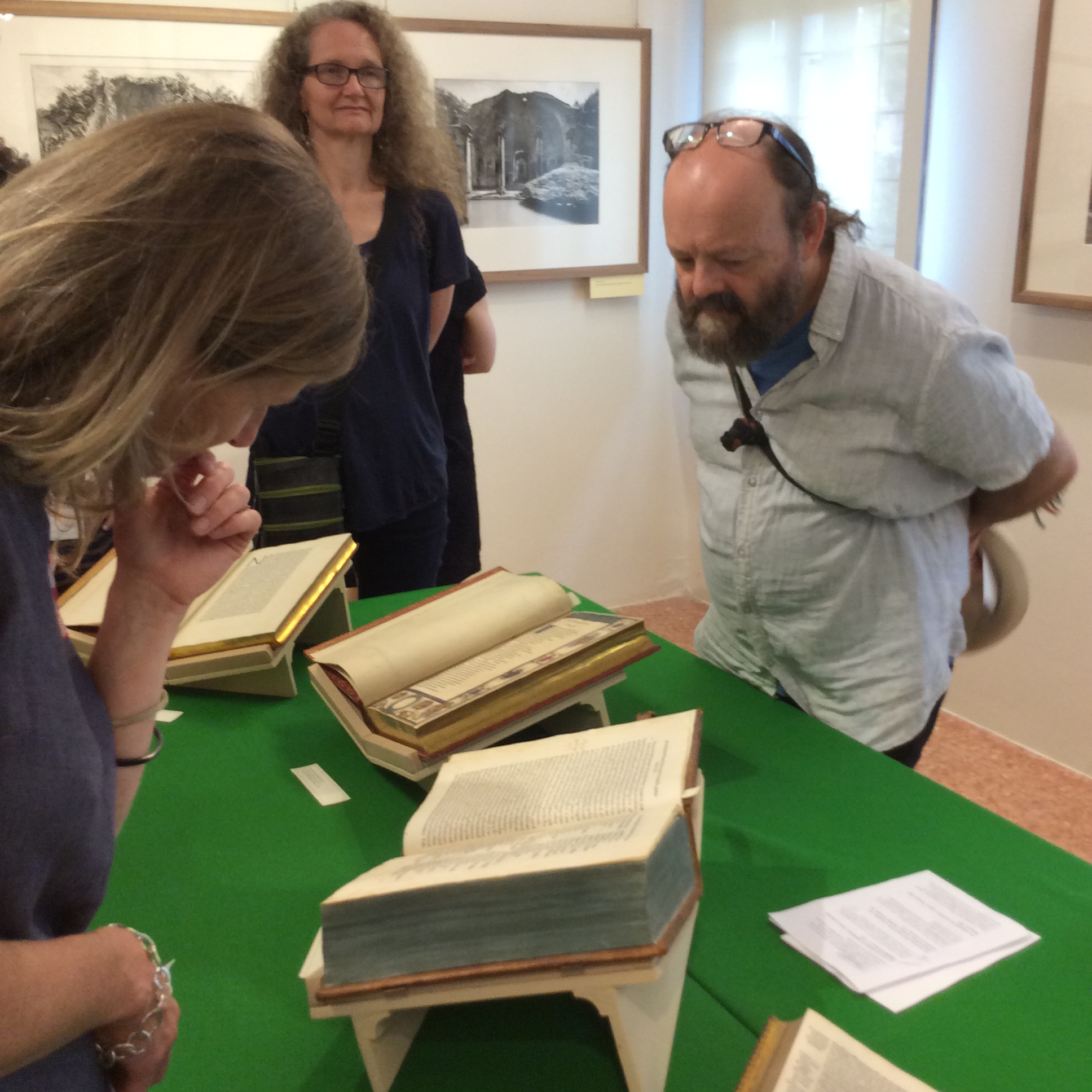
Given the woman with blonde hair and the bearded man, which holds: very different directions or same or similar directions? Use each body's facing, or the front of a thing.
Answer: very different directions

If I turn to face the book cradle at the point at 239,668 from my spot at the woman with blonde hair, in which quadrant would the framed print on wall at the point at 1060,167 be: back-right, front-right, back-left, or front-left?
front-right

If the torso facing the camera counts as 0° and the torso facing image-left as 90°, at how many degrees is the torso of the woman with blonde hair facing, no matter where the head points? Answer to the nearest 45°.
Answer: approximately 270°

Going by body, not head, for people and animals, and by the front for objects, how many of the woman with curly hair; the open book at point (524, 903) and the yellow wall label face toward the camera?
2

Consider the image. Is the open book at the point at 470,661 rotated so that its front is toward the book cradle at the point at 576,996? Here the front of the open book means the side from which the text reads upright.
no

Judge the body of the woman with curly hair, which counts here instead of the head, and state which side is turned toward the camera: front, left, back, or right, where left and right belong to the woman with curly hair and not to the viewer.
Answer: front

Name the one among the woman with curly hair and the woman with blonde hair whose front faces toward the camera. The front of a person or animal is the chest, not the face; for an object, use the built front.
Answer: the woman with curly hair

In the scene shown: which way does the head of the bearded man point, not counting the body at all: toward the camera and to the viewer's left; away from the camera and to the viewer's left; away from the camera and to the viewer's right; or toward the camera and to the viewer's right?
toward the camera and to the viewer's left

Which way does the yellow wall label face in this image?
toward the camera

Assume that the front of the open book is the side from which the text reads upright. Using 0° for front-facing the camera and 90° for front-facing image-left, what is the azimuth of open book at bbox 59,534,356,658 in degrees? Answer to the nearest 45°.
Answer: approximately 45°
